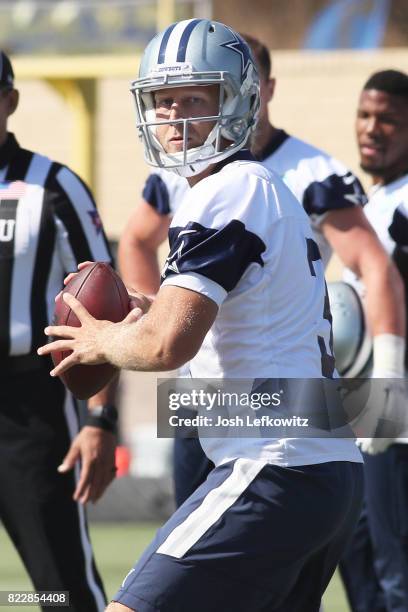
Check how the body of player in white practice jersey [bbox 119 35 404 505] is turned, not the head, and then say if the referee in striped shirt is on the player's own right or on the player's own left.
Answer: on the player's own right

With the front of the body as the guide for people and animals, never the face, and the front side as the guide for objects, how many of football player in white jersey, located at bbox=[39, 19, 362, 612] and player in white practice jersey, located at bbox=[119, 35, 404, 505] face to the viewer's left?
1

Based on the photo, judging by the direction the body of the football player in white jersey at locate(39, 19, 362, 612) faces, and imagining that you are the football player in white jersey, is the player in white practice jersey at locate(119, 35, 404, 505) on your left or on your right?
on your right

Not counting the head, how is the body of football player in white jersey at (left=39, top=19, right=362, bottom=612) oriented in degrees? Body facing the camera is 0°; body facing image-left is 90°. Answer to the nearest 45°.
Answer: approximately 90°

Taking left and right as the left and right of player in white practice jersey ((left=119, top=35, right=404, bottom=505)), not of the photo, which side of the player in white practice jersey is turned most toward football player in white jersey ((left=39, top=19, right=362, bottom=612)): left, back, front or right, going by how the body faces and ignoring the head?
front

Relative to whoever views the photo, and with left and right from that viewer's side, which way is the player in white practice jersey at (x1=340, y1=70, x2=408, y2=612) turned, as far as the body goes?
facing the viewer and to the left of the viewer

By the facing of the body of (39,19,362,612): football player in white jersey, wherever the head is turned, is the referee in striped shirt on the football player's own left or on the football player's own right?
on the football player's own right

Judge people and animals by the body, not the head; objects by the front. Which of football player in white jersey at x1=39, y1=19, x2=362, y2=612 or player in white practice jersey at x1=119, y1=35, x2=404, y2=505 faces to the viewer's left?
the football player in white jersey

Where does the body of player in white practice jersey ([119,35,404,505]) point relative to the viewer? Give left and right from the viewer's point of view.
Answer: facing the viewer

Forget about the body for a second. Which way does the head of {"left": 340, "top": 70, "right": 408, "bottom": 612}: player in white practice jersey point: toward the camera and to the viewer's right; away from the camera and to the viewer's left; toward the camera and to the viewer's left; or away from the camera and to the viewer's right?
toward the camera and to the viewer's left
